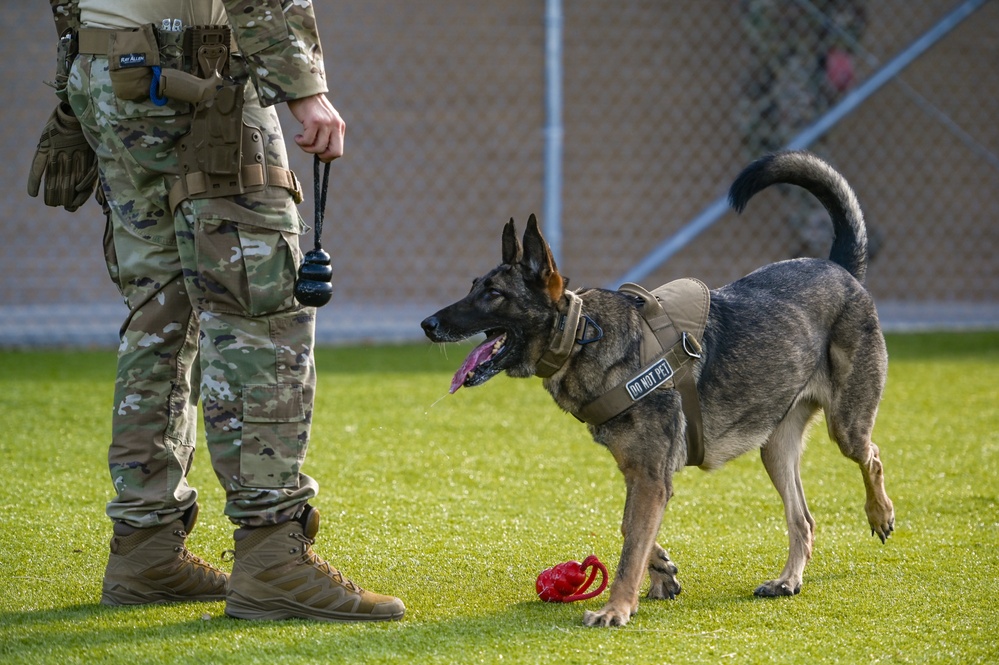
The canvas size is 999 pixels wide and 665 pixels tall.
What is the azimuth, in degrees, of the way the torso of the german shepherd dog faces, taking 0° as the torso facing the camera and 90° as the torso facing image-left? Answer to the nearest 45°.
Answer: approximately 90°

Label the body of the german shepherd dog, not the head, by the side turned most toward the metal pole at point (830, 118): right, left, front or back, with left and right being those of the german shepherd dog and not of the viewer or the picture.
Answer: right

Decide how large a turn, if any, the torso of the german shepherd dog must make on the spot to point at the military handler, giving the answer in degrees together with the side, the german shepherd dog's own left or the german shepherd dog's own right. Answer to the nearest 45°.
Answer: approximately 45° to the german shepherd dog's own left

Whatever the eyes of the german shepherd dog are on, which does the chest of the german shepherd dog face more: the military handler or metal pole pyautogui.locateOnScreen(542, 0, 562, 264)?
the military handler

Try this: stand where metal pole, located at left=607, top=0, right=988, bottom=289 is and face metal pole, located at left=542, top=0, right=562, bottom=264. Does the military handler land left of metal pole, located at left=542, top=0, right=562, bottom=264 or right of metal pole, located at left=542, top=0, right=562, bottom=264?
left

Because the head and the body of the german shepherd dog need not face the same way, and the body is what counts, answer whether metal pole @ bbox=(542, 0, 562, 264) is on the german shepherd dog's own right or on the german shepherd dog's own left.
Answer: on the german shepherd dog's own right
